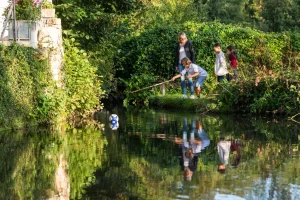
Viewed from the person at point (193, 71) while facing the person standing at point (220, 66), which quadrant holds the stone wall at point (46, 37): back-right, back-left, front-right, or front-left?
back-right

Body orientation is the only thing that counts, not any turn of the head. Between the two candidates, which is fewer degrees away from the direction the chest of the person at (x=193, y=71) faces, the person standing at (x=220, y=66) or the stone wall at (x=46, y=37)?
the stone wall

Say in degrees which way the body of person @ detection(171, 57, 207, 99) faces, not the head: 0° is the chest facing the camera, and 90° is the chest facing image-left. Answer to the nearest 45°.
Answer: approximately 45°

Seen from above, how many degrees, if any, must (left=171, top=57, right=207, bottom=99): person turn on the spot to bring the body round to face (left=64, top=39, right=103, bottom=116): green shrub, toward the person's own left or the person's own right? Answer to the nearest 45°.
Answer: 0° — they already face it

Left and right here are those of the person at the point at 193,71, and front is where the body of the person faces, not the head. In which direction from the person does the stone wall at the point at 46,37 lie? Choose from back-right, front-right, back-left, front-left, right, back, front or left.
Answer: front

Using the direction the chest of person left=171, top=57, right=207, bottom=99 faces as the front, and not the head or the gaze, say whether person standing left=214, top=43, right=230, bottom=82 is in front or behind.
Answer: behind
